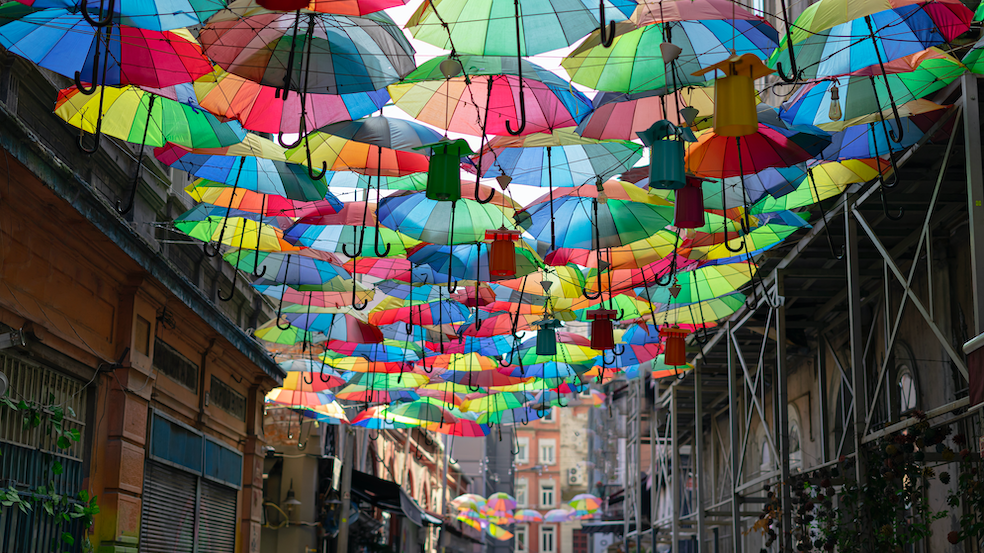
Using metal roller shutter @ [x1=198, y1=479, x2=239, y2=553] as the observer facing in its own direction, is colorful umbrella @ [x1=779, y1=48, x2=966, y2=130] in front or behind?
in front

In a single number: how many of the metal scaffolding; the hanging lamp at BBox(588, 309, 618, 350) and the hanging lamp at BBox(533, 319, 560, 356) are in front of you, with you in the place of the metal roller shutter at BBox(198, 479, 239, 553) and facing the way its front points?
3

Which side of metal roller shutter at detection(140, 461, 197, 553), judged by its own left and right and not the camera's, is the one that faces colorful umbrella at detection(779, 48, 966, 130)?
front

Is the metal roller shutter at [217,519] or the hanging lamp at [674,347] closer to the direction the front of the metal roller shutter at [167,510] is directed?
the hanging lamp

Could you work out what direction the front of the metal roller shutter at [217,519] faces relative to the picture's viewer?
facing the viewer and to the right of the viewer

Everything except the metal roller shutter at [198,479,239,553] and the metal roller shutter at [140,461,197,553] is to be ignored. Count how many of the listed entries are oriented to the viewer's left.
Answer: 0

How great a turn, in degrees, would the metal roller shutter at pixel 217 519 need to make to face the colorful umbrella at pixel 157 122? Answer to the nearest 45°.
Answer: approximately 45° to its right

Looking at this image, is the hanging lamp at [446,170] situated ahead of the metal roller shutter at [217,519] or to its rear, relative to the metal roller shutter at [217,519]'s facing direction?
ahead

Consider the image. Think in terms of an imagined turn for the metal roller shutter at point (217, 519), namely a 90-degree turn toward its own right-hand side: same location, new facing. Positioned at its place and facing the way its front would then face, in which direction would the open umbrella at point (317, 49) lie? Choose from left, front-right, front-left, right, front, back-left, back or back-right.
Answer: front-left

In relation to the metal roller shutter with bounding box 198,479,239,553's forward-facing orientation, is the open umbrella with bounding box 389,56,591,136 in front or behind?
in front

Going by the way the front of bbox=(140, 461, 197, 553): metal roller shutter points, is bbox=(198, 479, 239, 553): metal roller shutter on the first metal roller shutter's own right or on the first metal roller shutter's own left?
on the first metal roller shutter's own left

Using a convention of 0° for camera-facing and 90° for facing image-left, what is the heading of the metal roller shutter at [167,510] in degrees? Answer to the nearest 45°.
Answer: approximately 315°
